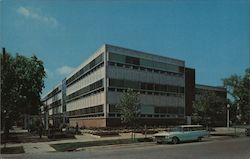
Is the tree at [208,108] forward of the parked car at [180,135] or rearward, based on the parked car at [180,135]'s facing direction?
rearward

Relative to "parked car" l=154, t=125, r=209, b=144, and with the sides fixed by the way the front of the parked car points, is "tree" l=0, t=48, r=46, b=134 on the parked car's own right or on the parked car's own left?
on the parked car's own right

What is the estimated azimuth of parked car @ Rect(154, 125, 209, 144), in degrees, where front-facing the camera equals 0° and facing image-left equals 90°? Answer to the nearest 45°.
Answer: approximately 45°
